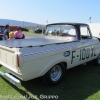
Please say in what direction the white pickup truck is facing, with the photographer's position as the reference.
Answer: facing away from the viewer and to the right of the viewer
